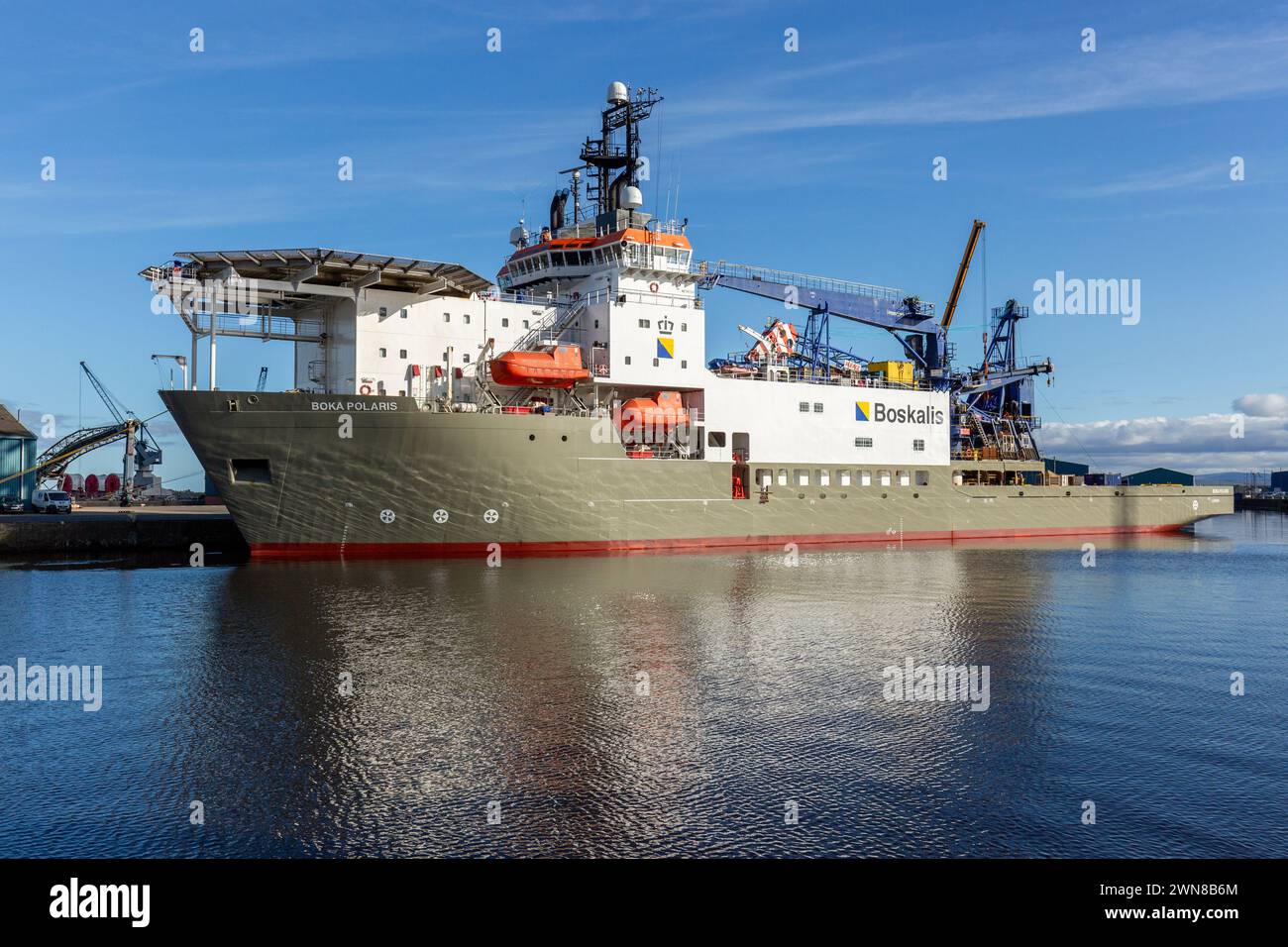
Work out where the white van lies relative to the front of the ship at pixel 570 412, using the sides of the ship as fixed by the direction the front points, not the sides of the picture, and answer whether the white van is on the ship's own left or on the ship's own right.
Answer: on the ship's own right

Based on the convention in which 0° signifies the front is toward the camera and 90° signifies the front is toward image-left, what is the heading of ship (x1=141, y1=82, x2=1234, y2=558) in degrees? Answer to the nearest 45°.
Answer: approximately 45°
